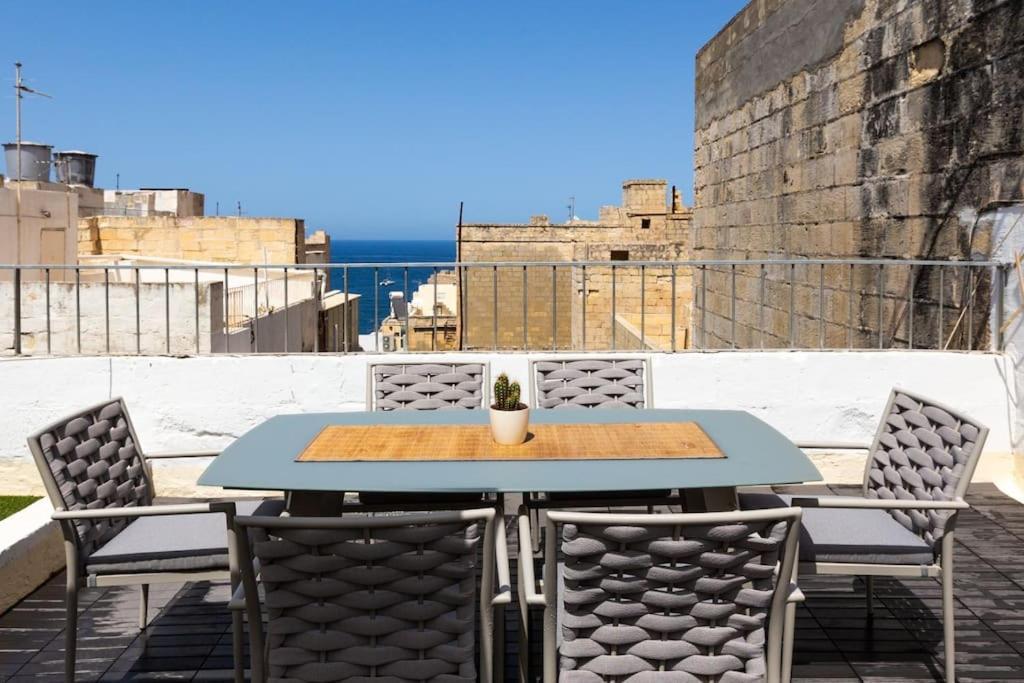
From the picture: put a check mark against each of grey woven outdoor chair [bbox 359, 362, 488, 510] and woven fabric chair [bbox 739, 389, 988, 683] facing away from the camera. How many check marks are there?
0

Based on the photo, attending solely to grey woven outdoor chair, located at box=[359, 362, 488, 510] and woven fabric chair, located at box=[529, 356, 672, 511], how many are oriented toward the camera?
2

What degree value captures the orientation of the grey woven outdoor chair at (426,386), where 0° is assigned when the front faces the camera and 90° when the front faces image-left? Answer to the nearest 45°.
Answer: approximately 0°

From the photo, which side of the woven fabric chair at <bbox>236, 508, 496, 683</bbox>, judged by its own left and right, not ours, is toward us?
back

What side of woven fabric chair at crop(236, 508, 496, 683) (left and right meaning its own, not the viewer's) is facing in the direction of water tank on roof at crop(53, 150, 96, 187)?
front

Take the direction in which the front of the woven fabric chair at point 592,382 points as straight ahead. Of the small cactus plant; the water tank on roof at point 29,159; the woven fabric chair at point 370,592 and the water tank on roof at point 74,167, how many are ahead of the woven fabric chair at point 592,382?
2

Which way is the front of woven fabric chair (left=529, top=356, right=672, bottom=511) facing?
toward the camera

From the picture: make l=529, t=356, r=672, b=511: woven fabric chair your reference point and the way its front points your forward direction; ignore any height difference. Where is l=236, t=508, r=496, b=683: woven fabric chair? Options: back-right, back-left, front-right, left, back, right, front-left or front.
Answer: front

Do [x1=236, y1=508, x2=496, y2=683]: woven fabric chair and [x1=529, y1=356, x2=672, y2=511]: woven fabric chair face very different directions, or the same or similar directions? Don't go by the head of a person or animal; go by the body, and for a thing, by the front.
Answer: very different directions

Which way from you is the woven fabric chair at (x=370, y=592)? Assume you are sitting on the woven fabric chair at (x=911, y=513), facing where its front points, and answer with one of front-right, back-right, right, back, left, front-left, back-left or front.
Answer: front

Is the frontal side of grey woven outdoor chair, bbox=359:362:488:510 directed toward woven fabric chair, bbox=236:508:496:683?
yes

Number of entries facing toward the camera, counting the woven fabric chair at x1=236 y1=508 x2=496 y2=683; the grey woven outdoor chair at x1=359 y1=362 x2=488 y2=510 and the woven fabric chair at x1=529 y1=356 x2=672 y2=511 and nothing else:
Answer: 2

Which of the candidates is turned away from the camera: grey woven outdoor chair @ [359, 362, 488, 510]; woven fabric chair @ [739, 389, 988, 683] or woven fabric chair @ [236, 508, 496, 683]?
woven fabric chair @ [236, 508, 496, 683]

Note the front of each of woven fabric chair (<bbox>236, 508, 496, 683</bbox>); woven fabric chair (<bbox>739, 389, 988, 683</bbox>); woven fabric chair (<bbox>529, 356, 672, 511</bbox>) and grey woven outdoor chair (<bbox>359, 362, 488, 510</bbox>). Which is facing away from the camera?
woven fabric chair (<bbox>236, 508, 496, 683</bbox>)

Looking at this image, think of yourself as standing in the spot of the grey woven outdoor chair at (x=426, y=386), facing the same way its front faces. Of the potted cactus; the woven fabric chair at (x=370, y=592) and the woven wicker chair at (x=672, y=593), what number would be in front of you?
3
